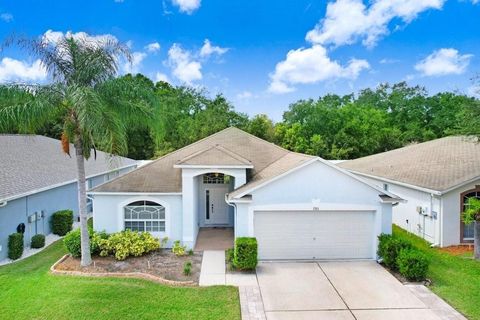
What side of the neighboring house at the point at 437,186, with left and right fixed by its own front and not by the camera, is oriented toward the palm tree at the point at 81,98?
right

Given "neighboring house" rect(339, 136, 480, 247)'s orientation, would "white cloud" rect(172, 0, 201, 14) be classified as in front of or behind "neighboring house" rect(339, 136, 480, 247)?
behind

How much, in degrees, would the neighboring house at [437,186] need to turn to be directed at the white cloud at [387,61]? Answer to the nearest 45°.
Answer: approximately 135° to its left

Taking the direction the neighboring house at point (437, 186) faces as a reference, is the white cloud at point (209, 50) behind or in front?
behind

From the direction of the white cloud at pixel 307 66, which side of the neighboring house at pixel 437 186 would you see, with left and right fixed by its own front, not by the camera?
back

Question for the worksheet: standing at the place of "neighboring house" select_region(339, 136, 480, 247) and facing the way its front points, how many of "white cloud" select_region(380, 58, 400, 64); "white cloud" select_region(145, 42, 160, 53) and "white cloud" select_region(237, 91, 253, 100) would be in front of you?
0

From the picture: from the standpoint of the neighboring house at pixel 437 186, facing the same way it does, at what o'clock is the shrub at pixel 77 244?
The shrub is roughly at 3 o'clock from the neighboring house.

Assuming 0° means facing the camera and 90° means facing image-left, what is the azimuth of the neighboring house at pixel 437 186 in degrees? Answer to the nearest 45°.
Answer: approximately 315°

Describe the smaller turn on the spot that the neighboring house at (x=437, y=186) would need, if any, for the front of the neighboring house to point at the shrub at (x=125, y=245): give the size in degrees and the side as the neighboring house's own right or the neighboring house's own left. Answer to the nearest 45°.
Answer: approximately 90° to the neighboring house's own right

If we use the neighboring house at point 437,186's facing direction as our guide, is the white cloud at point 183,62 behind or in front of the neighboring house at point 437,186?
behind

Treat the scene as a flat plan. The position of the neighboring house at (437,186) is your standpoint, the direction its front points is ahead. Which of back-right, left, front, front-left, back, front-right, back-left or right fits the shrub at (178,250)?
right

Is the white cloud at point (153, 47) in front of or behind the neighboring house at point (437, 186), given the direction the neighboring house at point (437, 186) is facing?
behind

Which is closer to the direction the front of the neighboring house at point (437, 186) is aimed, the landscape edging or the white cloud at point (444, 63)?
the landscape edging
